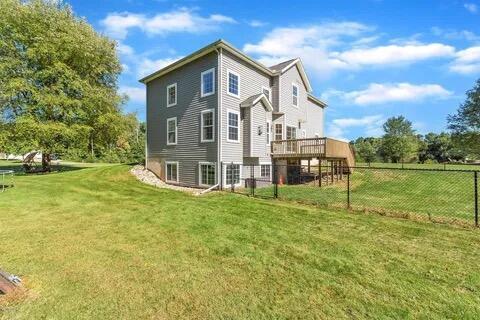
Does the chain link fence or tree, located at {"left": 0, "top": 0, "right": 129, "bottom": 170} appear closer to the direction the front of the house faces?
the tree

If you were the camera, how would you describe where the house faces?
facing away from the viewer and to the left of the viewer

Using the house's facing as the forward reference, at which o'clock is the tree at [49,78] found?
The tree is roughly at 11 o'clock from the house.

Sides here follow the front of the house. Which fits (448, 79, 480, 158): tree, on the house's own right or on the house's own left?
on the house's own right

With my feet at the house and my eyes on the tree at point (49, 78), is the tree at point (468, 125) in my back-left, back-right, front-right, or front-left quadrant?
back-right

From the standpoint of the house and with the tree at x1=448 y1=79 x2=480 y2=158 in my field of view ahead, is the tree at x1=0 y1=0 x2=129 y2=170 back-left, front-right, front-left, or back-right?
back-left
